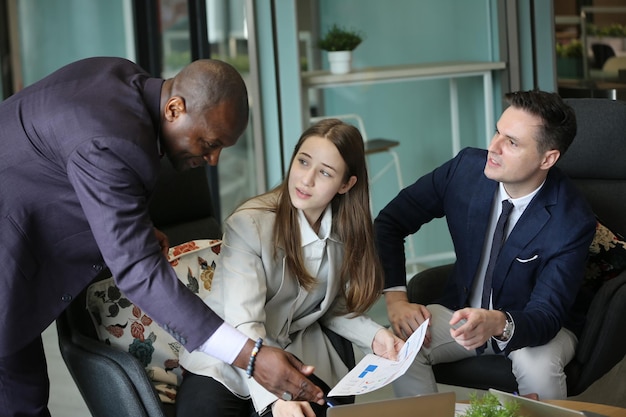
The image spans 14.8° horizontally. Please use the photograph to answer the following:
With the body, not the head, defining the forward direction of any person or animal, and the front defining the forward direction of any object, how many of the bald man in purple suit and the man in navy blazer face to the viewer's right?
1

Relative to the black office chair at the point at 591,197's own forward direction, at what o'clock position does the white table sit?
The white table is roughly at 4 o'clock from the black office chair.

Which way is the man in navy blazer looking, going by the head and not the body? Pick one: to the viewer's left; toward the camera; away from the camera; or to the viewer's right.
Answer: to the viewer's left

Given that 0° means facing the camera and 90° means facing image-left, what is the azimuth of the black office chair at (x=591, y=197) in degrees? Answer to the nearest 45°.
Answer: approximately 45°

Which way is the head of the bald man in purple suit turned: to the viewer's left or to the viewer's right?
to the viewer's right

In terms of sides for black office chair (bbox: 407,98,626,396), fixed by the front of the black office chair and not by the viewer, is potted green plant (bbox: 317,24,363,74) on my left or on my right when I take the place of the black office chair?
on my right

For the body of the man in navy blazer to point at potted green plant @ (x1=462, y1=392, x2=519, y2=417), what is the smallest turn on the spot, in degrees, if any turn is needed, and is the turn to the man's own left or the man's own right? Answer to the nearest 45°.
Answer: approximately 45° to the man's own left

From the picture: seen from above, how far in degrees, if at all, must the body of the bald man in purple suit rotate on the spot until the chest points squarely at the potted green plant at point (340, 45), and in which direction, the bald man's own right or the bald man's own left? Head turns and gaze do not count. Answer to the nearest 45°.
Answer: approximately 90° to the bald man's own left

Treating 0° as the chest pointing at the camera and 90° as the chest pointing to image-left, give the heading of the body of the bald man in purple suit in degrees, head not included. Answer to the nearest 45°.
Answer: approximately 270°

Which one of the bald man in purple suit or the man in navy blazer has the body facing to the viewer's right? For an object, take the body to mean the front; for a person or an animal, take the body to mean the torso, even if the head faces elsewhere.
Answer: the bald man in purple suit
